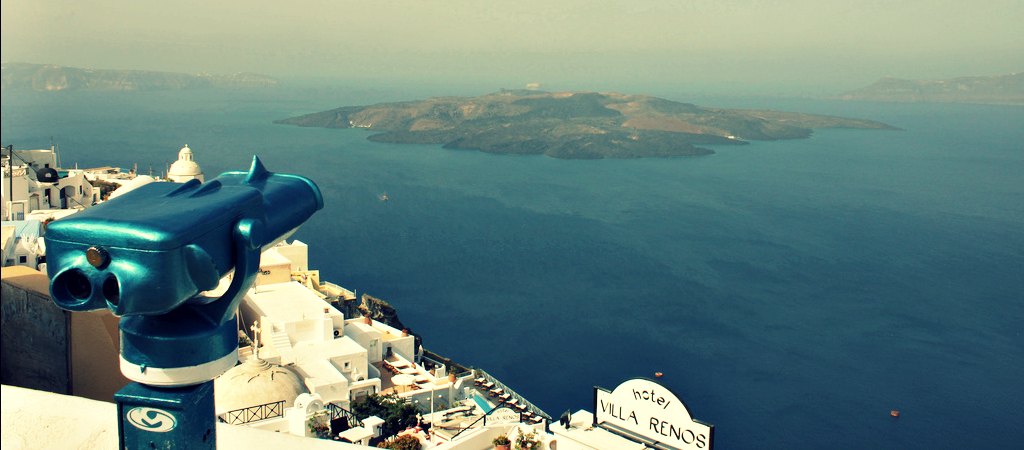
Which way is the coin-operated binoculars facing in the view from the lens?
facing away from the viewer and to the right of the viewer

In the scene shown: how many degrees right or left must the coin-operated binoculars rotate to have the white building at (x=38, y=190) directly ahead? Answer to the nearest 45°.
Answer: approximately 45° to its left

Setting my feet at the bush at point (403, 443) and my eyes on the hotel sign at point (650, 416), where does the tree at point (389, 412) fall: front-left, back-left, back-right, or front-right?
back-left

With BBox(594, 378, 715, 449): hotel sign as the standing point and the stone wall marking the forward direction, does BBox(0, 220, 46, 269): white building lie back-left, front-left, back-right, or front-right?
front-right

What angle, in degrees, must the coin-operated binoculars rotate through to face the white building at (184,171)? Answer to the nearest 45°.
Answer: approximately 45° to its left

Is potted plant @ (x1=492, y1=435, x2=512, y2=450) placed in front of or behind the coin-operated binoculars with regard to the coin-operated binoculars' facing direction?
in front

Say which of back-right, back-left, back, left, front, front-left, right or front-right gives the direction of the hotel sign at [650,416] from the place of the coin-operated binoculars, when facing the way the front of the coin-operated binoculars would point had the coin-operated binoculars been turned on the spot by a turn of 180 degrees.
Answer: back

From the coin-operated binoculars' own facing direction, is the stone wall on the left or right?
on its left
